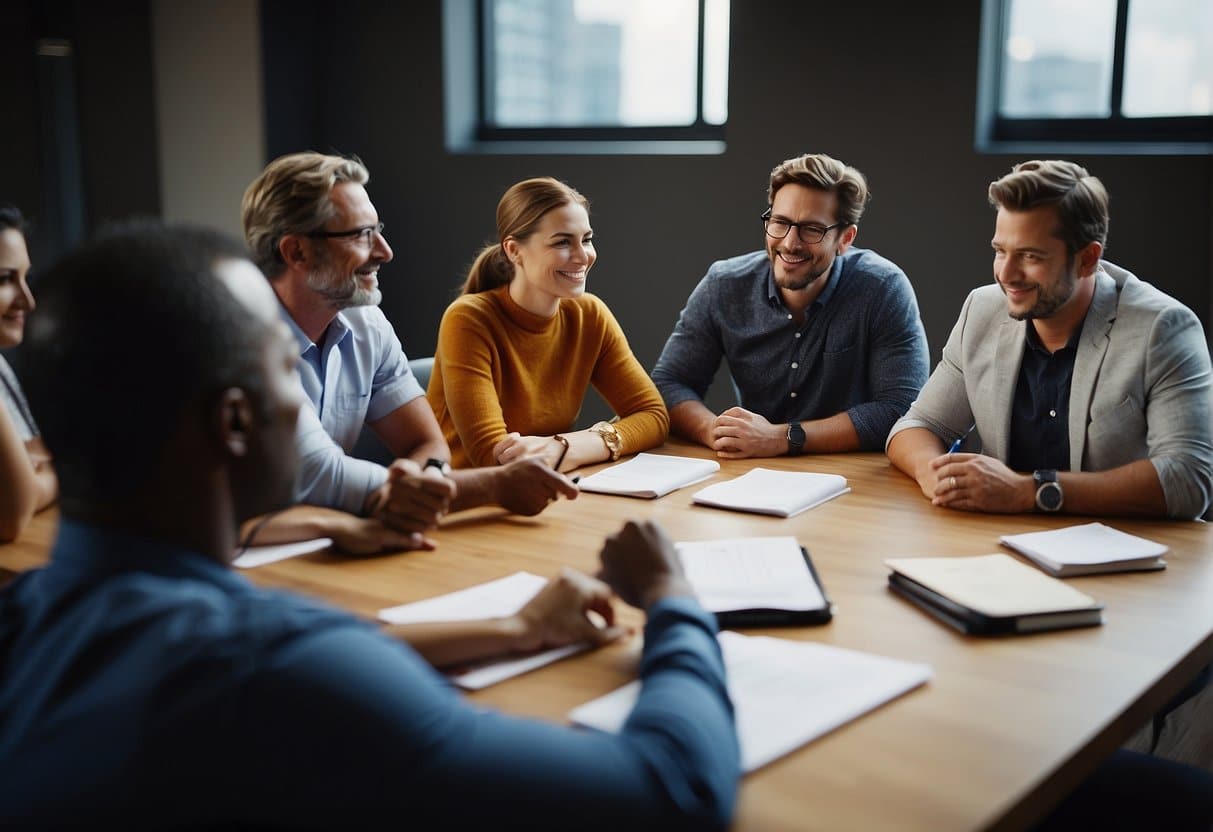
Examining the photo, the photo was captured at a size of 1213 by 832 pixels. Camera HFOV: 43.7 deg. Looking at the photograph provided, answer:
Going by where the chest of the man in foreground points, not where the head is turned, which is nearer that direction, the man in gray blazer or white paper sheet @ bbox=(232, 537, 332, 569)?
the man in gray blazer

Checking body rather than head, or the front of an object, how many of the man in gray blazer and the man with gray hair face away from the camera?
0

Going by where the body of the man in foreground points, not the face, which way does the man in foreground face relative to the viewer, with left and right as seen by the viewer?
facing away from the viewer and to the right of the viewer

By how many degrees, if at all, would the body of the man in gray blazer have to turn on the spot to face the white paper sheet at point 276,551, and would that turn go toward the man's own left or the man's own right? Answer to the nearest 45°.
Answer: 0° — they already face it

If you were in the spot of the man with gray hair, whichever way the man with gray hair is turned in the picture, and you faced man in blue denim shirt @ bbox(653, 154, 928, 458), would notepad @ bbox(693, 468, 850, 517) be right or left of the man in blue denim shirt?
right

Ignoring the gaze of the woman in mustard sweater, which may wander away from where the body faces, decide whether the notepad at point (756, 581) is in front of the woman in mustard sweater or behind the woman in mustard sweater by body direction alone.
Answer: in front

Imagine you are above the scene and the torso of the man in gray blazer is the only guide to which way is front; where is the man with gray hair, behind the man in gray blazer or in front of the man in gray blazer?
in front

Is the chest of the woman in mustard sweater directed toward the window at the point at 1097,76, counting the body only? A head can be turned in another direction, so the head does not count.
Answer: no

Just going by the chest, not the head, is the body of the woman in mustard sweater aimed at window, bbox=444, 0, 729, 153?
no

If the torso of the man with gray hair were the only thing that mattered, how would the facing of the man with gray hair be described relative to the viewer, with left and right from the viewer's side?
facing the viewer and to the right of the viewer

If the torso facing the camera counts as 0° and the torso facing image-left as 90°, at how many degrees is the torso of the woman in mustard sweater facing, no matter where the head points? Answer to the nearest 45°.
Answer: approximately 315°

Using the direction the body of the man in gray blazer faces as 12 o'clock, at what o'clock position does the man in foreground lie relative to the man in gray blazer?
The man in foreground is roughly at 11 o'clock from the man in gray blazer.

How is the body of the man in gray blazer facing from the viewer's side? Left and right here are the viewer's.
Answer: facing the viewer and to the left of the viewer

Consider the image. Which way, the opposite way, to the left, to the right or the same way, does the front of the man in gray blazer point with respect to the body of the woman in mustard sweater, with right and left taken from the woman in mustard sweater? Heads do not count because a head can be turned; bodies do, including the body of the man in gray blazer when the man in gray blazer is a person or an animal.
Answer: to the right

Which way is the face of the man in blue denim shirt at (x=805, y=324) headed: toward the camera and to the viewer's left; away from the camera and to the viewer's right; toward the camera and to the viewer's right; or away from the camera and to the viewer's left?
toward the camera and to the viewer's left
